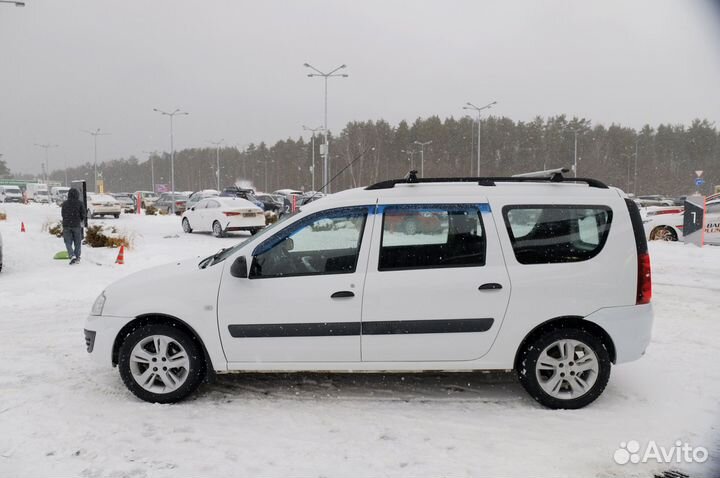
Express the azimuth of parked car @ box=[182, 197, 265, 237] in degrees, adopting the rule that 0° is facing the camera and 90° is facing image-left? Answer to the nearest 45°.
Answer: approximately 135°

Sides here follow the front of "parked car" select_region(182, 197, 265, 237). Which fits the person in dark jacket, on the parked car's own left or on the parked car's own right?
on the parked car's own left

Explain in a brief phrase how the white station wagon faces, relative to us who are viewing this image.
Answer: facing to the left of the viewer

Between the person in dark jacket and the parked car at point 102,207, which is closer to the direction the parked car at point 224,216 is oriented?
the parked car

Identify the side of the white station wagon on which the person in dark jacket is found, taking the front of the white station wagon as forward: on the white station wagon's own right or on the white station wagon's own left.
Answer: on the white station wagon's own right

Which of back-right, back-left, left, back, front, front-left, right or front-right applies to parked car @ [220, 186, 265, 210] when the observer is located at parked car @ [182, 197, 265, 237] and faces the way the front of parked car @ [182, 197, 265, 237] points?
front-right

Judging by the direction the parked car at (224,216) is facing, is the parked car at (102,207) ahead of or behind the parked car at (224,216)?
ahead
